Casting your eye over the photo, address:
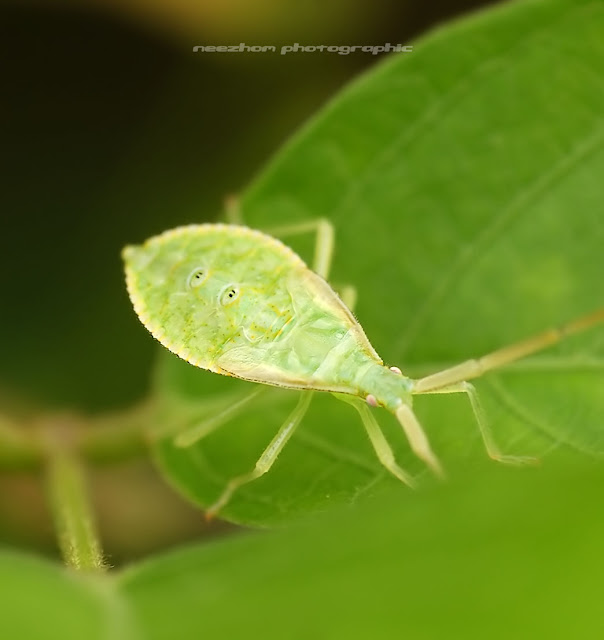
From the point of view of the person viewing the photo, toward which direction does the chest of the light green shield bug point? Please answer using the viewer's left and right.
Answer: facing the viewer and to the right of the viewer
